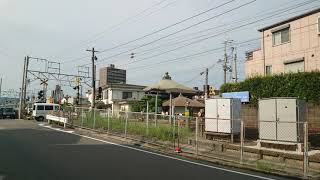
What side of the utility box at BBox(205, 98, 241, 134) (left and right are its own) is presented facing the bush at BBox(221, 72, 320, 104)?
back

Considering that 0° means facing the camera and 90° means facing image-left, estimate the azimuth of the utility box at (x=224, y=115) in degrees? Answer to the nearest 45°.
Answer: approximately 45°

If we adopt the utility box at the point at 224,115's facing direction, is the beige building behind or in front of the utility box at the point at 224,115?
behind

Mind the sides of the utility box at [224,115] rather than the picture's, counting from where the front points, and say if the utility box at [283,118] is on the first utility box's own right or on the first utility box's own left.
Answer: on the first utility box's own left

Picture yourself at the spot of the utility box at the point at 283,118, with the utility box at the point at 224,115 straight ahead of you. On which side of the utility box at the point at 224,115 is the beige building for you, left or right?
right

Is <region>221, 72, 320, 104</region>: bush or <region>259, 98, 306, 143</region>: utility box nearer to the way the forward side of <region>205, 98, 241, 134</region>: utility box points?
the utility box
